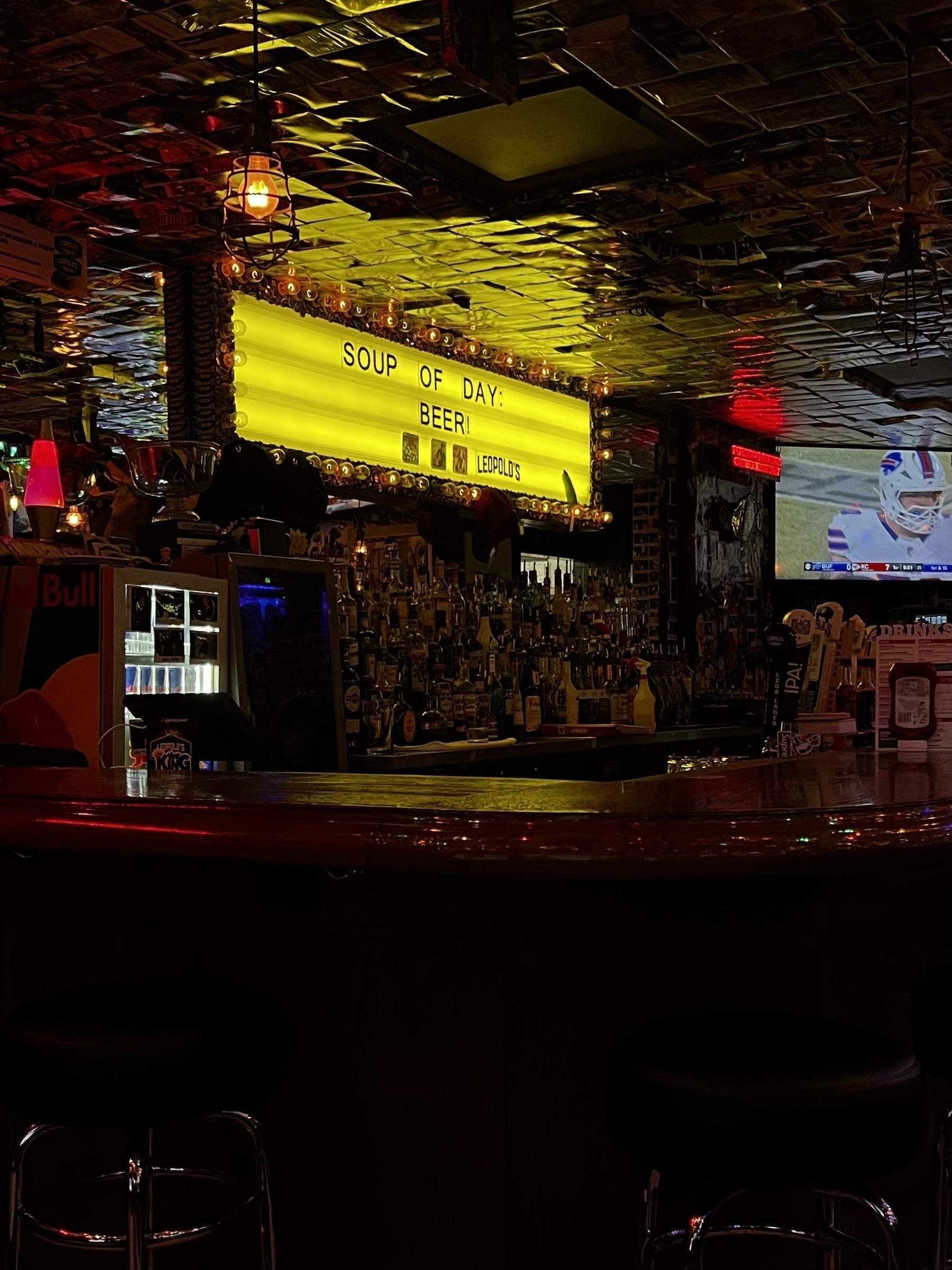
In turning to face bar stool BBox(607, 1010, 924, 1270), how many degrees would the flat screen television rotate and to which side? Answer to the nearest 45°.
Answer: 0° — it already faces it

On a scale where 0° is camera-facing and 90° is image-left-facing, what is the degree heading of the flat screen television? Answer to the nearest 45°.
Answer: approximately 0°

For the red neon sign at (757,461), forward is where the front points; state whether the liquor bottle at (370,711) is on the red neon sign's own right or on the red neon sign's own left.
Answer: on the red neon sign's own right

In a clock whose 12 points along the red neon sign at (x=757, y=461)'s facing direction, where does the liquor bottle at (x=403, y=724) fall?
The liquor bottle is roughly at 2 o'clock from the red neon sign.

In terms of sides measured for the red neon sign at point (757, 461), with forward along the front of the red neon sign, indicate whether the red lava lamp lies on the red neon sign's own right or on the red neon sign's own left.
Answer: on the red neon sign's own right

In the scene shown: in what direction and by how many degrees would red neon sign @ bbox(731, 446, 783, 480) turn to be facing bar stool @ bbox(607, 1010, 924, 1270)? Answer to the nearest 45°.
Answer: approximately 45° to its right

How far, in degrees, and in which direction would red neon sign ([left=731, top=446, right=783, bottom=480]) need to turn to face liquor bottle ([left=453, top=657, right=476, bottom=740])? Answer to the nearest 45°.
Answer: approximately 45° to its right

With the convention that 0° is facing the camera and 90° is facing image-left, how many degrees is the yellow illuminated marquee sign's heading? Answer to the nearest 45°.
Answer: approximately 315°
